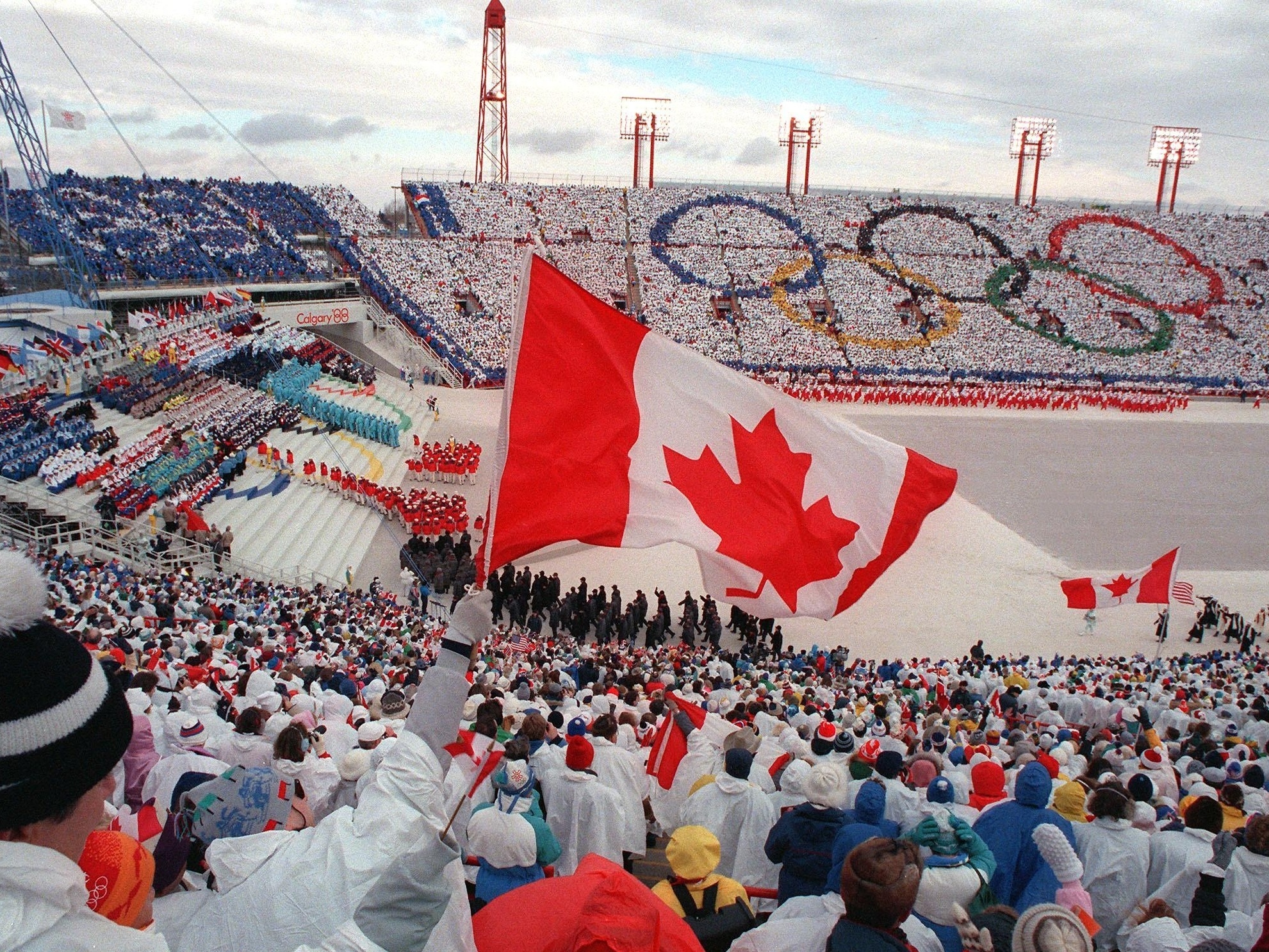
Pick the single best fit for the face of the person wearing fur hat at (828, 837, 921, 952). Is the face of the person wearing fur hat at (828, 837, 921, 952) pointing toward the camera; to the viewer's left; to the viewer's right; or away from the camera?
away from the camera

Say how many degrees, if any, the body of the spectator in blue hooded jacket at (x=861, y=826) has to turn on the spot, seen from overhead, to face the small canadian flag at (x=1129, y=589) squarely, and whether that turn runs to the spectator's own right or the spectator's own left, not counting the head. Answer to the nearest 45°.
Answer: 0° — they already face it

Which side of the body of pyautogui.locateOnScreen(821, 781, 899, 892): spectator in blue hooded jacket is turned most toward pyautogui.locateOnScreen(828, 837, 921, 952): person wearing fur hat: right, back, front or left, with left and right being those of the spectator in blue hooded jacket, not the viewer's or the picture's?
back

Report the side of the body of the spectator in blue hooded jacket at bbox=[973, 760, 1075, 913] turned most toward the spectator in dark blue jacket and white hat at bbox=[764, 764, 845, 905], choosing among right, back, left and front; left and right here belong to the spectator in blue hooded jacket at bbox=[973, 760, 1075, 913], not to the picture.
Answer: left

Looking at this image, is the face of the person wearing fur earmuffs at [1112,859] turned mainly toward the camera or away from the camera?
away from the camera

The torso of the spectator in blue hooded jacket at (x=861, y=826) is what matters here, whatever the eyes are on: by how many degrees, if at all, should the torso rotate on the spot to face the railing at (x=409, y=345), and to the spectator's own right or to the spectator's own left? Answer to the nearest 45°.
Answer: approximately 45° to the spectator's own left

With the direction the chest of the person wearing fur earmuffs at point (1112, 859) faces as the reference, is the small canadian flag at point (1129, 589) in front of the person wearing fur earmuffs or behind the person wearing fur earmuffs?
in front

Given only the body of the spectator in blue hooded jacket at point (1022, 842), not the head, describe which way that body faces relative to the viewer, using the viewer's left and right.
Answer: facing away from the viewer

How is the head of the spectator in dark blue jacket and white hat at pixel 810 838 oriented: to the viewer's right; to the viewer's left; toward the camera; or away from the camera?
away from the camera

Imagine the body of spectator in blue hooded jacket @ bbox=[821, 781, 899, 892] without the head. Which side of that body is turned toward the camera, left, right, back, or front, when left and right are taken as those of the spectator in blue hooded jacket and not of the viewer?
back

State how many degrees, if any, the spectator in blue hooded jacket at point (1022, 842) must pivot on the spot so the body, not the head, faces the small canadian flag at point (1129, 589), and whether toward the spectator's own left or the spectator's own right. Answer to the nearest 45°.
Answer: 0° — they already face it

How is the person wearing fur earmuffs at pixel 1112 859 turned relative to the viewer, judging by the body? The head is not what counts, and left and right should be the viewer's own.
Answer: facing away from the viewer

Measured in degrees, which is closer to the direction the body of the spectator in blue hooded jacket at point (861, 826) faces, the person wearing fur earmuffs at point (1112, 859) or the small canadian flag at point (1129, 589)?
the small canadian flag

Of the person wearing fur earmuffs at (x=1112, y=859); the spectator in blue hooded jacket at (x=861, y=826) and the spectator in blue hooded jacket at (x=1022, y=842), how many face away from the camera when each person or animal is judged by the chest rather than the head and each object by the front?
3
